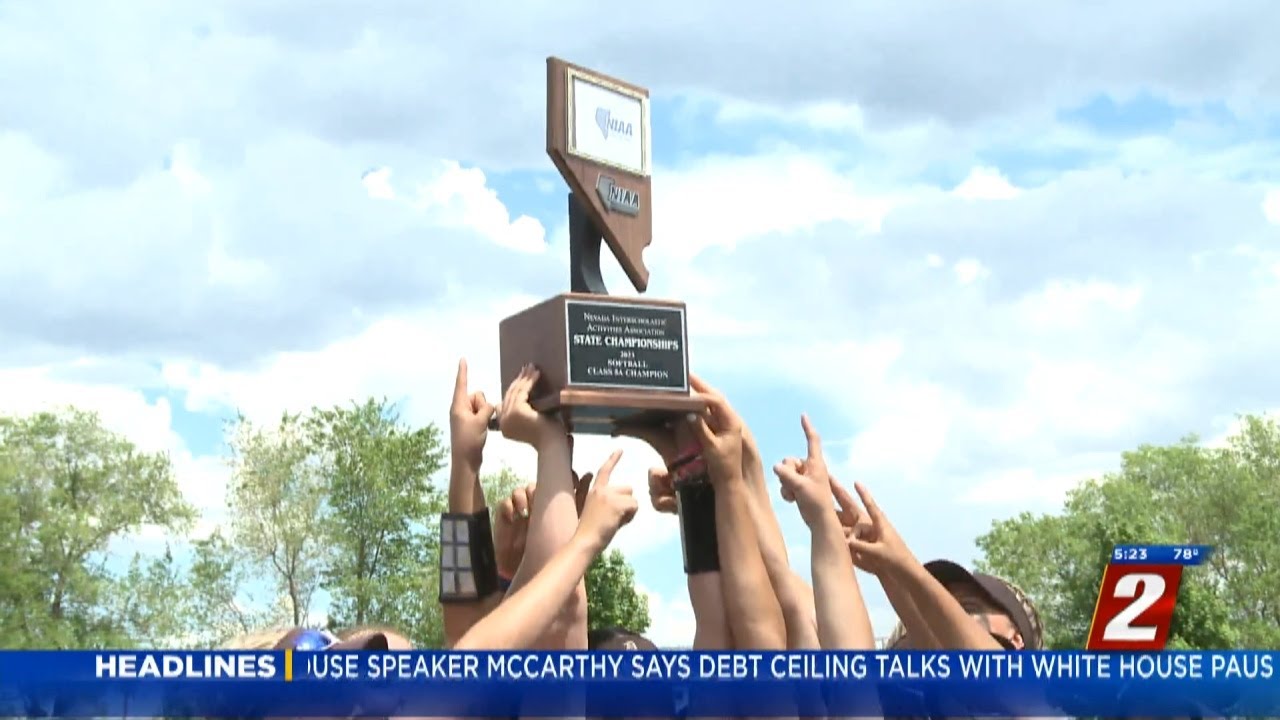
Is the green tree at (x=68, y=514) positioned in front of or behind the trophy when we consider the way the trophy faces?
behind

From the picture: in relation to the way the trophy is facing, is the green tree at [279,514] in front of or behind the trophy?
behind

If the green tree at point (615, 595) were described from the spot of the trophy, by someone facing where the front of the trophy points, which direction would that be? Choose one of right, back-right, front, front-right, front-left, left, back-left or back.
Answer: back-left

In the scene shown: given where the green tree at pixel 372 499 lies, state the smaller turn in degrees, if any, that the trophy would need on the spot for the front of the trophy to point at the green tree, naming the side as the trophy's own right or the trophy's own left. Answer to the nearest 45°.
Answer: approximately 135° to the trophy's own left

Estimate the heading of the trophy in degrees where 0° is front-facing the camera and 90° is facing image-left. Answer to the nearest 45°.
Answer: approximately 315°
